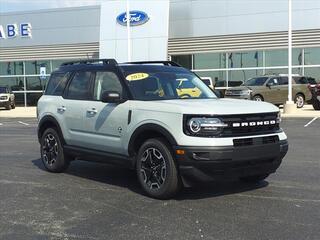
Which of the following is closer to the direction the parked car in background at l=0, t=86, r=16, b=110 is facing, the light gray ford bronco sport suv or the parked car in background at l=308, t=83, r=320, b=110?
the light gray ford bronco sport suv

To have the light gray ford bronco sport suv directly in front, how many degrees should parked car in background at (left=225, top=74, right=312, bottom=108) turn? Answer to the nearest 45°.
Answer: approximately 45° to its left

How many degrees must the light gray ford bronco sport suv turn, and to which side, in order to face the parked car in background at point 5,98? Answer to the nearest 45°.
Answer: approximately 135° to its left

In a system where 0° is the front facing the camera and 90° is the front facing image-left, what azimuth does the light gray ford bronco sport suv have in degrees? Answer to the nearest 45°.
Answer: approximately 315°

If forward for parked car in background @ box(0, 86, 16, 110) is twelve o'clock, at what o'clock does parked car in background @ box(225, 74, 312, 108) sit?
parked car in background @ box(225, 74, 312, 108) is roughly at 9 o'clock from parked car in background @ box(0, 86, 16, 110).

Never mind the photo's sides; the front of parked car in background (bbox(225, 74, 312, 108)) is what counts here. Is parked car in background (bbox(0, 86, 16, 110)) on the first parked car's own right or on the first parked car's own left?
on the first parked car's own right

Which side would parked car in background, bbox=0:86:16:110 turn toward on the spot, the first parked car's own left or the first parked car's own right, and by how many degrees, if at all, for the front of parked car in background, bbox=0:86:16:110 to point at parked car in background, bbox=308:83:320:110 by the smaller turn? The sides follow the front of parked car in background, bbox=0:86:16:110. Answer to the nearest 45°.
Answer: approximately 90° to the first parked car's own left

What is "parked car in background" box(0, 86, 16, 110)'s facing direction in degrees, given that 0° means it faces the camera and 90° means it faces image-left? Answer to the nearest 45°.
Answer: approximately 45°

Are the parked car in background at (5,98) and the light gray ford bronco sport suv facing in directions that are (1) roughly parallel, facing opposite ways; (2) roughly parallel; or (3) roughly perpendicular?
roughly perpendicular

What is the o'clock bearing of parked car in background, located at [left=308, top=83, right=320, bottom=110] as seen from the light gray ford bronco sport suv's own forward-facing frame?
The parked car in background is roughly at 8 o'clock from the light gray ford bronco sport suv.

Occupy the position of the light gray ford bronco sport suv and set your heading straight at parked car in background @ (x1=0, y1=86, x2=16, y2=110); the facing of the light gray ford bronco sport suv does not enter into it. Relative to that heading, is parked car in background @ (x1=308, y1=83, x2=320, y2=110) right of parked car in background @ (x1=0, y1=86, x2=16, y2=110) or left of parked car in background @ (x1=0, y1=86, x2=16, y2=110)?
right

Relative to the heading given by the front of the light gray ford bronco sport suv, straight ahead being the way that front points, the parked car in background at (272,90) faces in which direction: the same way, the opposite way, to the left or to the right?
to the right

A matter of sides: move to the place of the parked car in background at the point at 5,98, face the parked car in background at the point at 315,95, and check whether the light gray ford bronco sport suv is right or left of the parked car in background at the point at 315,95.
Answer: right
